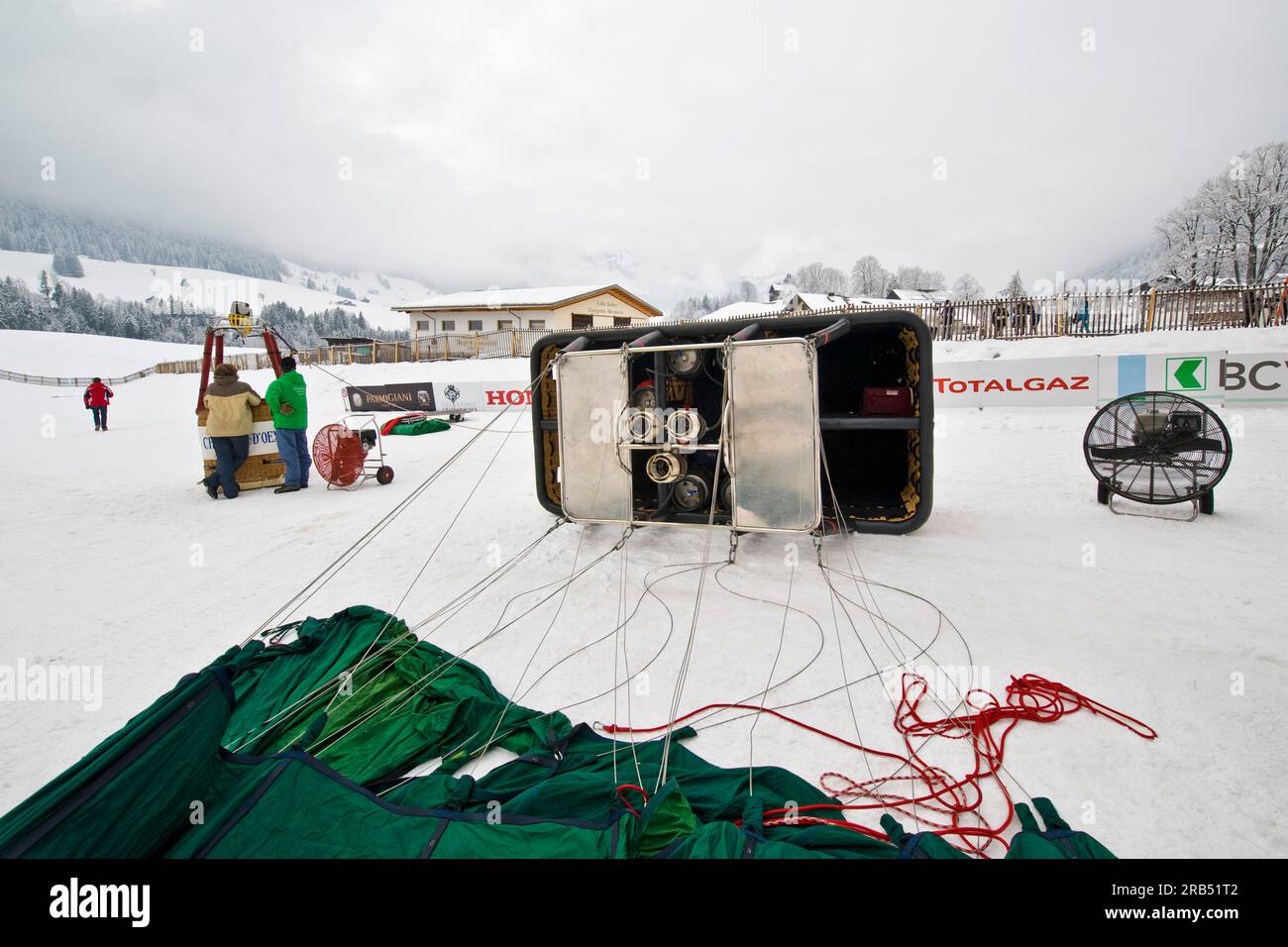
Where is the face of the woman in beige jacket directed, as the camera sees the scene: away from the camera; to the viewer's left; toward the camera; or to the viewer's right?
away from the camera

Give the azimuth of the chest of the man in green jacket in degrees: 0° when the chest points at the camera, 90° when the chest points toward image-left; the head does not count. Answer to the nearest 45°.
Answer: approximately 135°

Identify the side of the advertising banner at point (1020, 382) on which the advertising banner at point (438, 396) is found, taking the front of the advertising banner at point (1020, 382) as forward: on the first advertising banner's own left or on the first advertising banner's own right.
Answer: on the first advertising banner's own right

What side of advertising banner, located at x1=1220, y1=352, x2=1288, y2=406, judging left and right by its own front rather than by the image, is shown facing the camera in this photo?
front

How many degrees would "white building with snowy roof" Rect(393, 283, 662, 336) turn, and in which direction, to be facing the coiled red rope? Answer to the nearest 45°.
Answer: approximately 45° to its right

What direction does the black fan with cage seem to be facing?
toward the camera

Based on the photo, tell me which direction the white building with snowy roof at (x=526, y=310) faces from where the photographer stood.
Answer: facing the viewer and to the right of the viewer

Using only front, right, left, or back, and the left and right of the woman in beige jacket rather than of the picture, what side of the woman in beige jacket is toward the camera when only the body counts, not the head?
back

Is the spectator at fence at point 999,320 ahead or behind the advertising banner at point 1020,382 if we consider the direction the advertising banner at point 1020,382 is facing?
behind

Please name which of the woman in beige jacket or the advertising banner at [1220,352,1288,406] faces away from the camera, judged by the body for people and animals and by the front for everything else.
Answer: the woman in beige jacket

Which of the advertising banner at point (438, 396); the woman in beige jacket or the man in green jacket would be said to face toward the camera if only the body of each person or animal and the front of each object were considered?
the advertising banner

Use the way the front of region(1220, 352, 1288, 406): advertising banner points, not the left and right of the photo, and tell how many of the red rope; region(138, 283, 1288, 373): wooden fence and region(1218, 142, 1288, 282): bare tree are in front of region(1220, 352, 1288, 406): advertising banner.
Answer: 1
